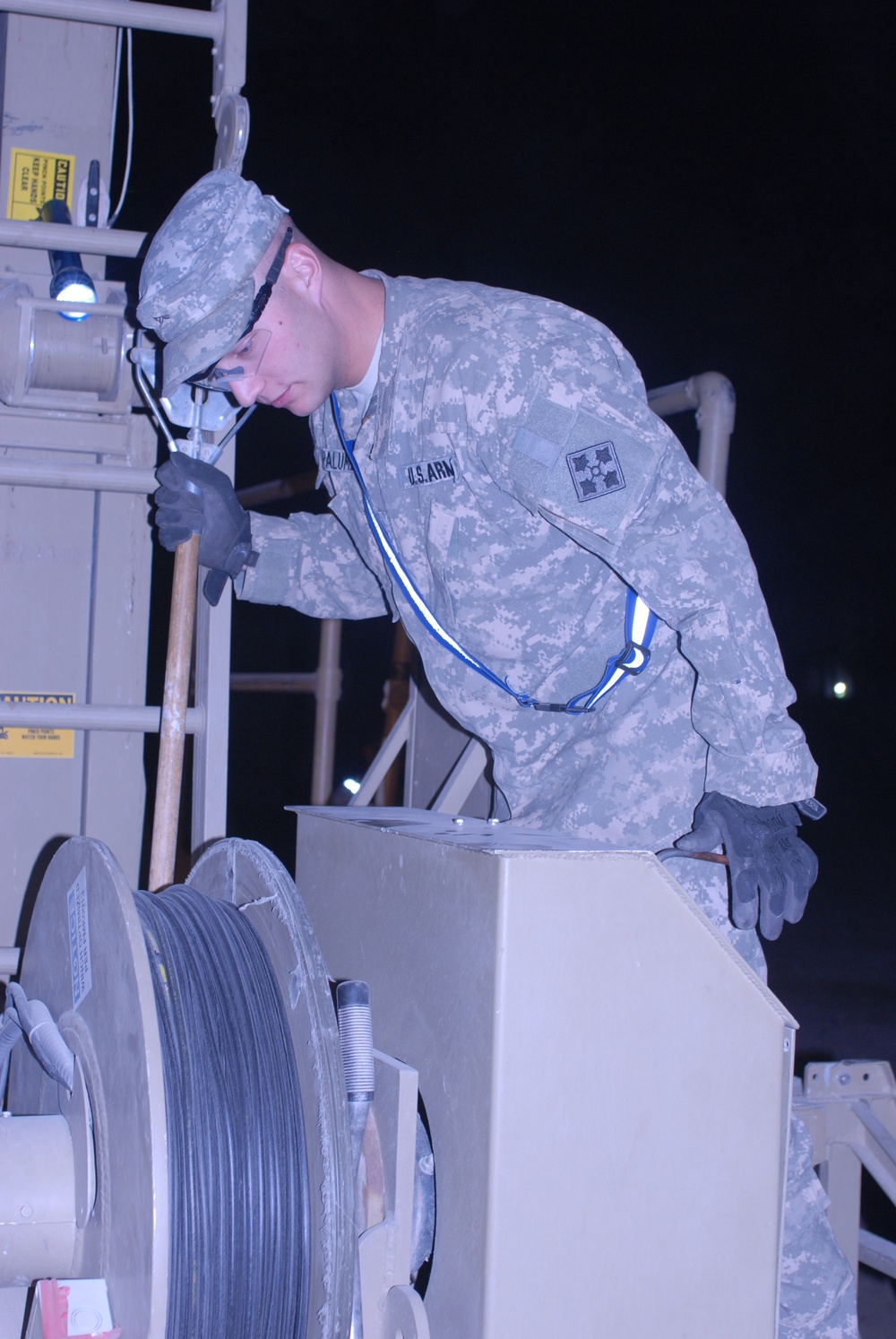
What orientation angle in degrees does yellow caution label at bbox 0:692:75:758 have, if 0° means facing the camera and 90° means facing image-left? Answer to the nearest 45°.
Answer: approximately 0°

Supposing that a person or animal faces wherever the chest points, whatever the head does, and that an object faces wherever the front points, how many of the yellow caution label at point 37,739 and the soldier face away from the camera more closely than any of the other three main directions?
0

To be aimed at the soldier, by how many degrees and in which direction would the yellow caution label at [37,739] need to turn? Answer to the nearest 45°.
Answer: approximately 45° to its left

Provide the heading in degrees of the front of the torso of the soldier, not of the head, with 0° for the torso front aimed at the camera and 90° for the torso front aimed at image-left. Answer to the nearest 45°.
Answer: approximately 45°
